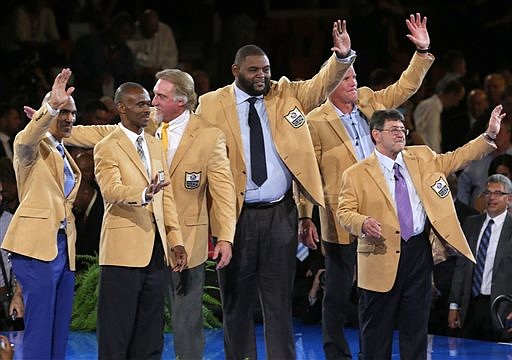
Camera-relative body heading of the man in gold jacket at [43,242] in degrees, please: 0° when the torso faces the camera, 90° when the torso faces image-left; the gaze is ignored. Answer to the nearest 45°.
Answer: approximately 315°

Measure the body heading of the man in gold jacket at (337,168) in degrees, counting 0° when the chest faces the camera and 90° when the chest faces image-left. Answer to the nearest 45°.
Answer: approximately 315°

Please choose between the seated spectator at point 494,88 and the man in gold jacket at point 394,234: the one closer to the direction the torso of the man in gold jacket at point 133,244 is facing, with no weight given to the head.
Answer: the man in gold jacket

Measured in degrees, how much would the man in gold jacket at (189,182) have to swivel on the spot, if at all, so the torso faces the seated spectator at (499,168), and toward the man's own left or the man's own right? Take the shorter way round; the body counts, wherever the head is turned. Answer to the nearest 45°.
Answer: approximately 180°

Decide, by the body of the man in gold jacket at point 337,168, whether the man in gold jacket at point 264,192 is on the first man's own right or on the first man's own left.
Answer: on the first man's own right

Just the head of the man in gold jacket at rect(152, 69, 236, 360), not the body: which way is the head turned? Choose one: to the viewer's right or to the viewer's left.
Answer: to the viewer's left
